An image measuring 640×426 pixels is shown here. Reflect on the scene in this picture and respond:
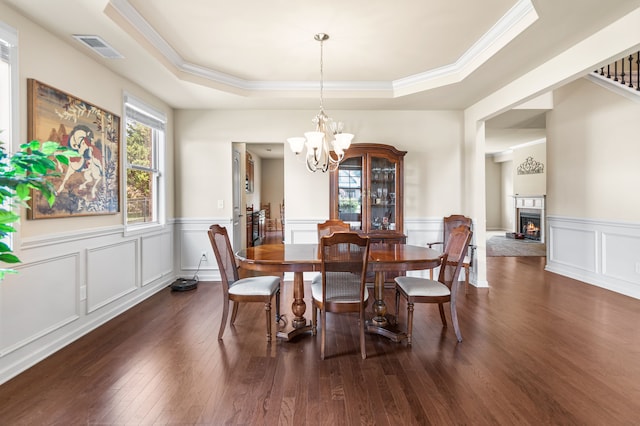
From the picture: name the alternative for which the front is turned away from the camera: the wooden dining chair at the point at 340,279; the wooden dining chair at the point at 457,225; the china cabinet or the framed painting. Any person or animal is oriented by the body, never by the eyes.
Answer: the wooden dining chair at the point at 340,279

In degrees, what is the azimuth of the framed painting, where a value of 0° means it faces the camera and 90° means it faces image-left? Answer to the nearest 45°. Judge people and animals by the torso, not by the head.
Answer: approximately 315°

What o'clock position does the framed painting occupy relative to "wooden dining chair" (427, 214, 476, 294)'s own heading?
The framed painting is roughly at 12 o'clock from the wooden dining chair.

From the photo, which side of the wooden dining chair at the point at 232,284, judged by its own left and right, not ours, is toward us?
right

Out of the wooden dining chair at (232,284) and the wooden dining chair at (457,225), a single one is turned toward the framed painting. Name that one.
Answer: the wooden dining chair at (457,225)

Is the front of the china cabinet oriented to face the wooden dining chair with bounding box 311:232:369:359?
yes

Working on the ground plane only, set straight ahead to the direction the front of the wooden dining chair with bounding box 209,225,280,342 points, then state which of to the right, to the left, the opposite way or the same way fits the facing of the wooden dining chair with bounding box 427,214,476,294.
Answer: the opposite way

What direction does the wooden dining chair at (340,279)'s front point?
away from the camera
